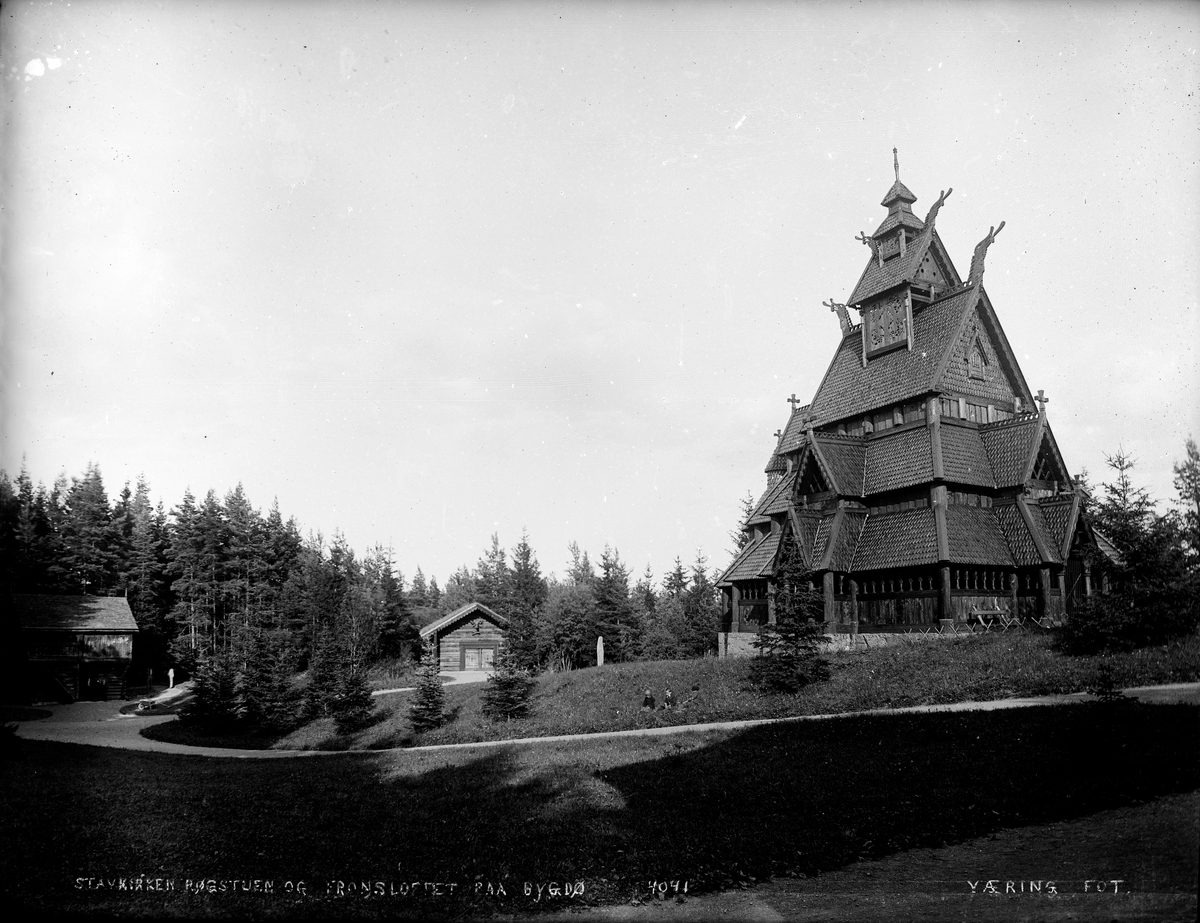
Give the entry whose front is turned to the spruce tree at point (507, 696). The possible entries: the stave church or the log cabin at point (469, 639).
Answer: the log cabin

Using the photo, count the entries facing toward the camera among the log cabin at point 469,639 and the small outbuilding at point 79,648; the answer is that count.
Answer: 2

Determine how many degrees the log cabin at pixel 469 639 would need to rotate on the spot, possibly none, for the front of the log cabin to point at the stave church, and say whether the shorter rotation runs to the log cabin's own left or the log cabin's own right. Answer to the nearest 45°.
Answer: approximately 45° to the log cabin's own left

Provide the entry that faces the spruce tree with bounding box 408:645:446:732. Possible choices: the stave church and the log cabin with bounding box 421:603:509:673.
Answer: the log cabin

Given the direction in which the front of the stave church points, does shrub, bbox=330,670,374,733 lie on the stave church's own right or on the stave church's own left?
on the stave church's own right

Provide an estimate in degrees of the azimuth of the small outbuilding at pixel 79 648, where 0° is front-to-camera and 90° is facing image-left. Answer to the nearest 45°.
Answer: approximately 0°
